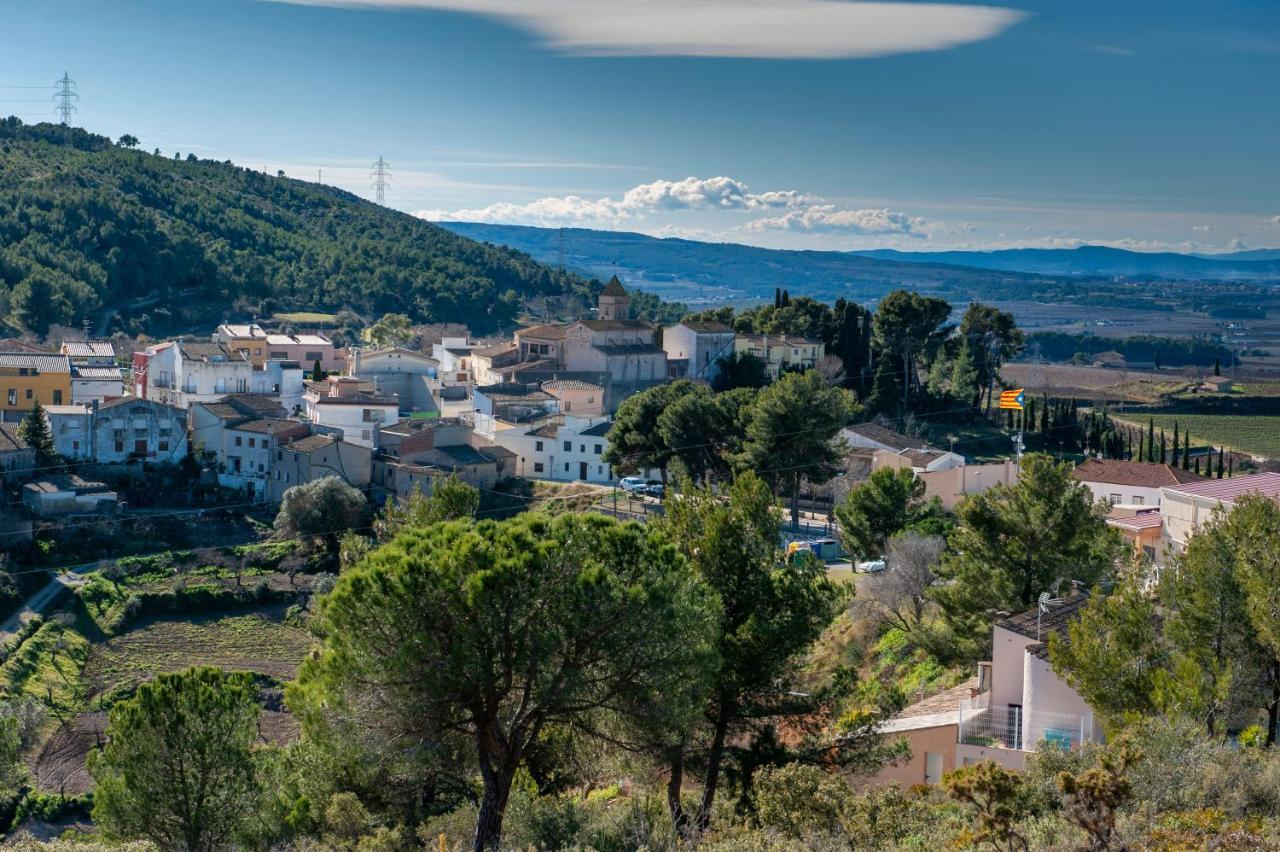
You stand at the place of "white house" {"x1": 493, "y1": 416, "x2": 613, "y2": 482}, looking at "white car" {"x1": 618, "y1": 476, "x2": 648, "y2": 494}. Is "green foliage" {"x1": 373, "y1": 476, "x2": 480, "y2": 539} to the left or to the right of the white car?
right

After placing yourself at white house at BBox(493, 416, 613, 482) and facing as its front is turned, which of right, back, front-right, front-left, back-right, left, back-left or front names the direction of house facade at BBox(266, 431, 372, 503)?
right

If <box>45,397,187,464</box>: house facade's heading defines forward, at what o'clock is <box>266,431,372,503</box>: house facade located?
<box>266,431,372,503</box>: house facade is roughly at 10 o'clock from <box>45,397,187,464</box>: house facade.

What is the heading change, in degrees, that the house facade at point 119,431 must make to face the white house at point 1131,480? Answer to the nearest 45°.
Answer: approximately 45° to its left

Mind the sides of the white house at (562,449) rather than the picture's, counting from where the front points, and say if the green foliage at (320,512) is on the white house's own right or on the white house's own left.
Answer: on the white house's own right

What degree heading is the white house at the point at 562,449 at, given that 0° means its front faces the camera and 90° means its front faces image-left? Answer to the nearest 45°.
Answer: approximately 0°

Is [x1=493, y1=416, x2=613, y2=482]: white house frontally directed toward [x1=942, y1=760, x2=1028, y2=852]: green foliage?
yes

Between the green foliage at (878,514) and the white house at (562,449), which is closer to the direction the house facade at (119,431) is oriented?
the green foliage

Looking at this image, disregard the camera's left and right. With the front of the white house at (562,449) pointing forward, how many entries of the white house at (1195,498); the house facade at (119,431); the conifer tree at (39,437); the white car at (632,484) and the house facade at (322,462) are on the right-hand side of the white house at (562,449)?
3

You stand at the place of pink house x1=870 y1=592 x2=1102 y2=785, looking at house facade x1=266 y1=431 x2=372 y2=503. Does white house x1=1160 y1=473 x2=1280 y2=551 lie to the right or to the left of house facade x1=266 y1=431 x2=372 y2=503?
right

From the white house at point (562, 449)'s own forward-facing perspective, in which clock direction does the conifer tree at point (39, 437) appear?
The conifer tree is roughly at 3 o'clock from the white house.
